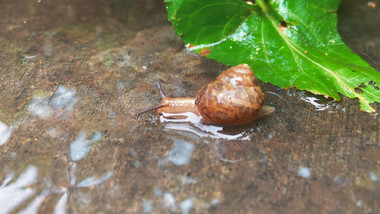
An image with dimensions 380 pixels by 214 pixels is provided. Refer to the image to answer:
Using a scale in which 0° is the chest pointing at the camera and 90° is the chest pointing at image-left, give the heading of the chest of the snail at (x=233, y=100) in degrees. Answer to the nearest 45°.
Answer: approximately 90°
